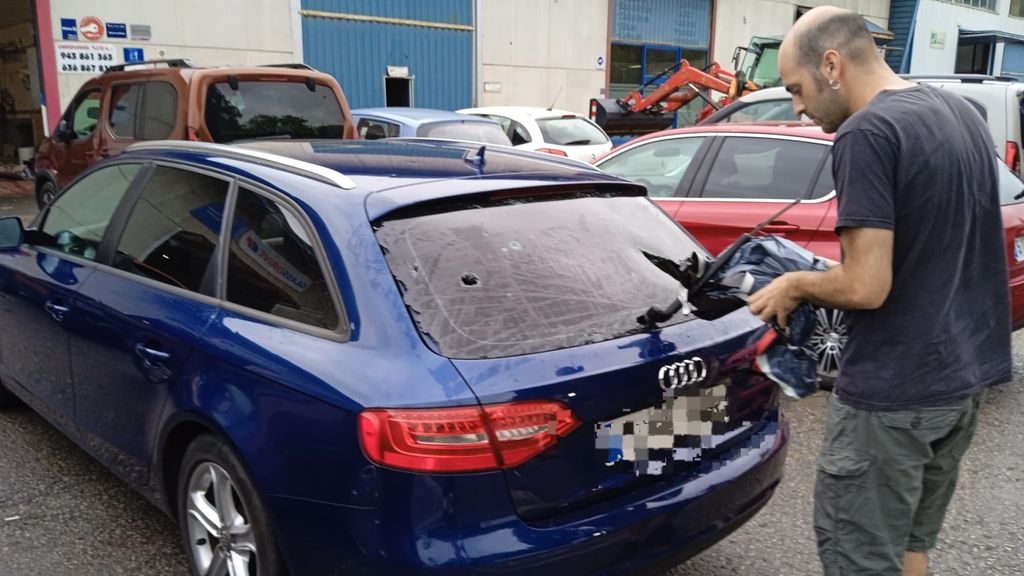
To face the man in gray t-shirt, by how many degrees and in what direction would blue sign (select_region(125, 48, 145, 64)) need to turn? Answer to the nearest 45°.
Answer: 0° — it already faces them

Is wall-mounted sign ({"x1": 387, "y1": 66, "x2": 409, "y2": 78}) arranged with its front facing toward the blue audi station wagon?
yes

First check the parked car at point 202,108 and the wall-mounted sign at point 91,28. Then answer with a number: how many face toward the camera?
1

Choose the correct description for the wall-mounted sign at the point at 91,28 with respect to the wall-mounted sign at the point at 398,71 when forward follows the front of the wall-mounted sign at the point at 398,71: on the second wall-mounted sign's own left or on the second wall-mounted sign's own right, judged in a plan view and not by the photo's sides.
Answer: on the second wall-mounted sign's own right

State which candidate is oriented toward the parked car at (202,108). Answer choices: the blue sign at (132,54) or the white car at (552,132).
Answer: the blue sign

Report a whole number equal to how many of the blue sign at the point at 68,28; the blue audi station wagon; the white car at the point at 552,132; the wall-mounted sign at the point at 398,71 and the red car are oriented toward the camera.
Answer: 2

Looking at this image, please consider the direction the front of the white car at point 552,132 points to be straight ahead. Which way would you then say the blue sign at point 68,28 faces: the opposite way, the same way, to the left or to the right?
the opposite way

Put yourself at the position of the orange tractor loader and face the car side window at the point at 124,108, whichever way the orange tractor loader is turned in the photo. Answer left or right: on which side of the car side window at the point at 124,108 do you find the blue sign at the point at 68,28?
right

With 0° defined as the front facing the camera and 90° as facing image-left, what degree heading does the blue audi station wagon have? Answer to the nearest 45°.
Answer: approximately 135°

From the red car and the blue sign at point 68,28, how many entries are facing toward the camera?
1

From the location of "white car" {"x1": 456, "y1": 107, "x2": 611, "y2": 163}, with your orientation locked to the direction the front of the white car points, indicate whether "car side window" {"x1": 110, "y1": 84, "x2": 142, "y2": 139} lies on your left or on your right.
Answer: on your left

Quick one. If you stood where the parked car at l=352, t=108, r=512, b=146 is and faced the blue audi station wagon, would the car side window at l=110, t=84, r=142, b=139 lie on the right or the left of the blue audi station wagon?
right

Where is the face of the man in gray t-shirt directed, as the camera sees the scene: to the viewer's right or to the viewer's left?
to the viewer's left
